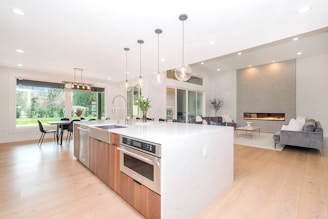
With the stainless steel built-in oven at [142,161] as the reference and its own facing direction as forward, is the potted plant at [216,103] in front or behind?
behind

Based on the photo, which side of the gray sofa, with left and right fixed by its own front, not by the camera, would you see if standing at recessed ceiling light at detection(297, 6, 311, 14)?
left

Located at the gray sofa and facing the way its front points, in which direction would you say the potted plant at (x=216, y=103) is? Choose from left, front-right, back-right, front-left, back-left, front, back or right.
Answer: front-right

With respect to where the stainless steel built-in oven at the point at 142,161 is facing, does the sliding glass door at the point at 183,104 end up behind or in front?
behind

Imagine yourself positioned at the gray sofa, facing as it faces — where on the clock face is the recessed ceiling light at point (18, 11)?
The recessed ceiling light is roughly at 10 o'clock from the gray sofa.

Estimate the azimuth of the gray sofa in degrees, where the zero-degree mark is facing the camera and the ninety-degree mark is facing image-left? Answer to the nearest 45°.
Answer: approximately 90°

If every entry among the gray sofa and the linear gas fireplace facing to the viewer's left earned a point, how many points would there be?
1

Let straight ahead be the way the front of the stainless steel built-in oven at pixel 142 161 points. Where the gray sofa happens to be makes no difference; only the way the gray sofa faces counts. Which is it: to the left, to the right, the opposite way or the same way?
to the right

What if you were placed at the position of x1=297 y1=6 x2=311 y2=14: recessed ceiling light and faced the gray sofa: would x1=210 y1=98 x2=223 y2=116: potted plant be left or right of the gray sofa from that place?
left

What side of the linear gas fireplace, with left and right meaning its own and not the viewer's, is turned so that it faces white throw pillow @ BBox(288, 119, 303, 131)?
front

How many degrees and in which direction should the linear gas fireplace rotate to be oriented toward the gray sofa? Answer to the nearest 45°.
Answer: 0° — it already faces it

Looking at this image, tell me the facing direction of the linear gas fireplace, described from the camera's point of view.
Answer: facing the viewer

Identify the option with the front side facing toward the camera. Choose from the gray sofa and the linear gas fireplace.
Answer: the linear gas fireplace

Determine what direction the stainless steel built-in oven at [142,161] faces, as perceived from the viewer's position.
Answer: facing the viewer and to the left of the viewer

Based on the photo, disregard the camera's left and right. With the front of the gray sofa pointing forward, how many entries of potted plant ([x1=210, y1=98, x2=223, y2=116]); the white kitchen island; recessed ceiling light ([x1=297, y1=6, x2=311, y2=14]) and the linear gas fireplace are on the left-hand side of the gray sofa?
2
